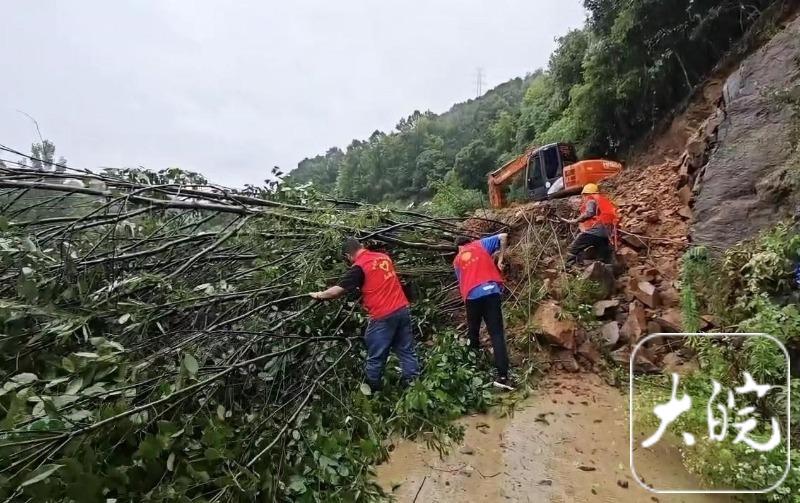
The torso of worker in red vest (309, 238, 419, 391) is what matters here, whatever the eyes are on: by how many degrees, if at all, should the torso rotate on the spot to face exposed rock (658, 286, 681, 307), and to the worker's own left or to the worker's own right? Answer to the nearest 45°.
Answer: approximately 135° to the worker's own right

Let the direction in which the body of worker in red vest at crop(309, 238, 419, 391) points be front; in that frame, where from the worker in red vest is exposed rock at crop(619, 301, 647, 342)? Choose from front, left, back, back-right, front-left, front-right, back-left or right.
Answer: back-right

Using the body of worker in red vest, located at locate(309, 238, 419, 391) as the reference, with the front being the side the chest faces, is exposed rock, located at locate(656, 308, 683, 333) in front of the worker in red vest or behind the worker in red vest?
behind

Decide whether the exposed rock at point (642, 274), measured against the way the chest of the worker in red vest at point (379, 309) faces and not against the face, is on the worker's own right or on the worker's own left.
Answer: on the worker's own right

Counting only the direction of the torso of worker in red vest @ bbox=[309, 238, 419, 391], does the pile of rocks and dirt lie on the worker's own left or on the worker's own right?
on the worker's own right

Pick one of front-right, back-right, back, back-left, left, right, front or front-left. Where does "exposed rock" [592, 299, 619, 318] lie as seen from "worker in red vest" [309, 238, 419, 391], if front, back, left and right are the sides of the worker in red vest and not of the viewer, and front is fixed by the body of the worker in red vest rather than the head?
back-right

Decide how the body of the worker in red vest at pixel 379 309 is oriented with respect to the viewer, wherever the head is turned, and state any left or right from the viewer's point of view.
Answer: facing away from the viewer and to the left of the viewer
